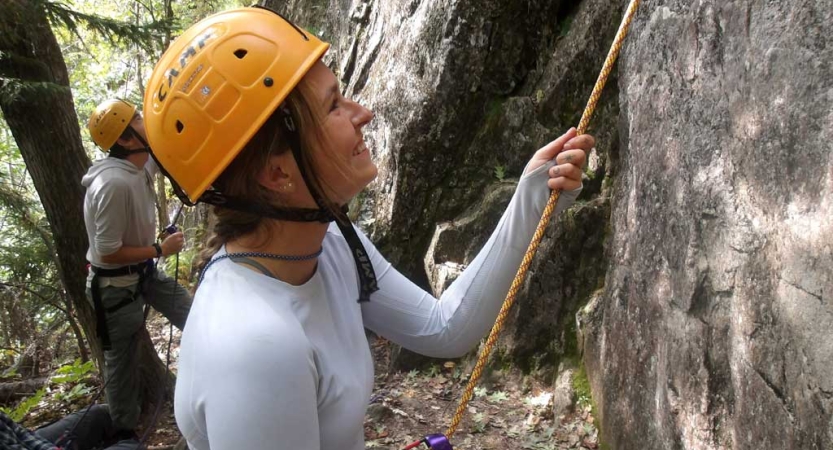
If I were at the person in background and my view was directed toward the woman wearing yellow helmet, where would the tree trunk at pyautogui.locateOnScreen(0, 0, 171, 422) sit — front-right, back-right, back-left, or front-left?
back-right

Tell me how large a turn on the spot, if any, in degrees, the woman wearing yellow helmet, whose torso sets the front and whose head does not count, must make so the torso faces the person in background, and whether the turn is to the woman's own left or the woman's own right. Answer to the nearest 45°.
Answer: approximately 135° to the woman's own left

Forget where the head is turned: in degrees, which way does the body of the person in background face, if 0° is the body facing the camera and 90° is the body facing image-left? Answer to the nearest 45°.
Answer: approximately 270°

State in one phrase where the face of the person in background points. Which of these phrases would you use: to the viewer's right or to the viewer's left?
to the viewer's right

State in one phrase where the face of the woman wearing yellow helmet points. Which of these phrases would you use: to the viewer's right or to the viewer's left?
to the viewer's right

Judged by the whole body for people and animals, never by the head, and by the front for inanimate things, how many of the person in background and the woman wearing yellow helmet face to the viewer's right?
2

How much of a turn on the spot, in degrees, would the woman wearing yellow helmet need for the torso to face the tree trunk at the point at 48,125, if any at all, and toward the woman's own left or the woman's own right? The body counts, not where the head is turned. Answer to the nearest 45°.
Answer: approximately 135° to the woman's own left

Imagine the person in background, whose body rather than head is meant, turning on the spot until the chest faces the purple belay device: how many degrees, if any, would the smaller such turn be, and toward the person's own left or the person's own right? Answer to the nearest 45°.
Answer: approximately 90° to the person's own right

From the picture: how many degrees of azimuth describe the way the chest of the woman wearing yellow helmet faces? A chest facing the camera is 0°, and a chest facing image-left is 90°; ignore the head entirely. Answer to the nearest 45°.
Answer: approximately 270°

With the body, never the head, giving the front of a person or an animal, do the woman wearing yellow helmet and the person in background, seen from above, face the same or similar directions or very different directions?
same or similar directions

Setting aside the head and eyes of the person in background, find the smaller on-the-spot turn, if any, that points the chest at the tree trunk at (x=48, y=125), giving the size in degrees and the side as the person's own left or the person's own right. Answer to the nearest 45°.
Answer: approximately 135° to the person's own left
